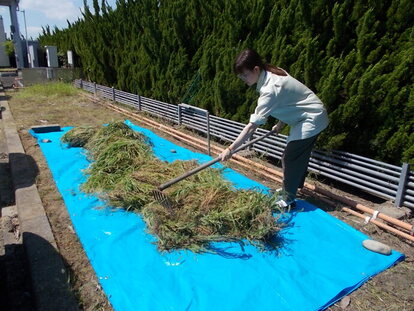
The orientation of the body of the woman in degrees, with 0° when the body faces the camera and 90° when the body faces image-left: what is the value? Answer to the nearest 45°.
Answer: approximately 90°

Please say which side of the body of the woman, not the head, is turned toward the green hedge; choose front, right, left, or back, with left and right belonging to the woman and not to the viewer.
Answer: right

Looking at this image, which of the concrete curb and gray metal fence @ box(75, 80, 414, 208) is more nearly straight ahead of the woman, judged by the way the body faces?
the concrete curb
